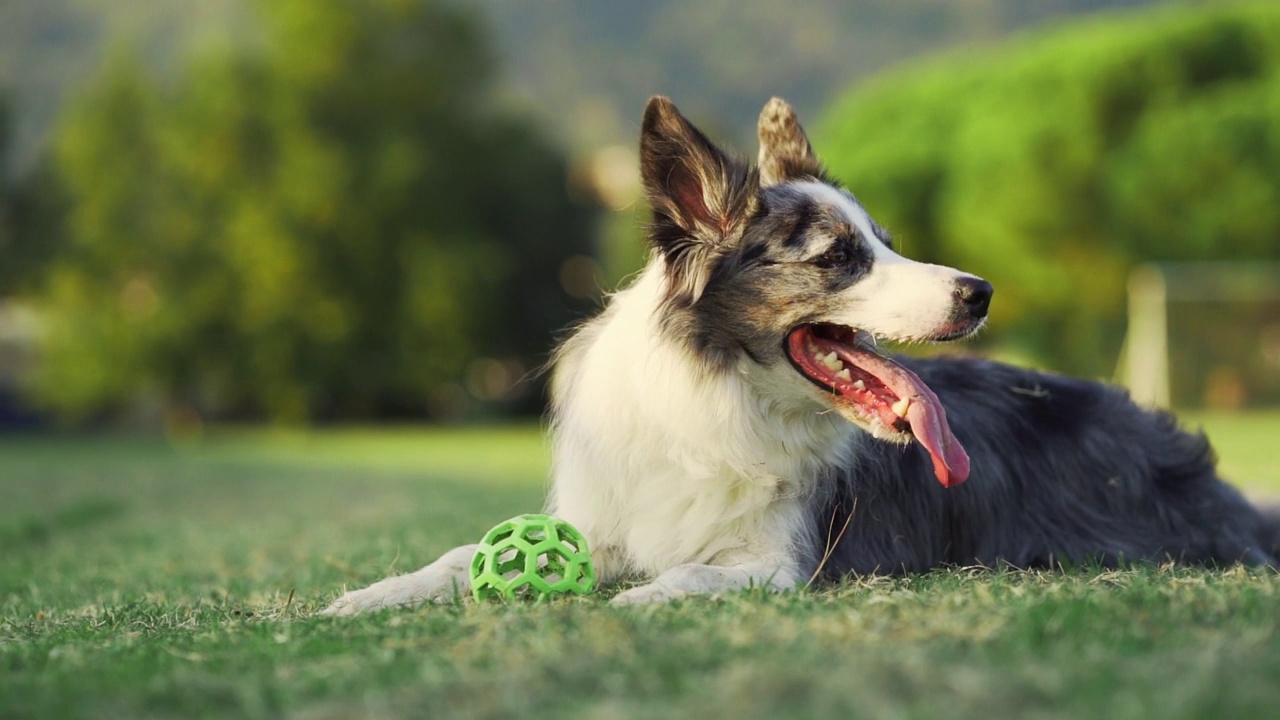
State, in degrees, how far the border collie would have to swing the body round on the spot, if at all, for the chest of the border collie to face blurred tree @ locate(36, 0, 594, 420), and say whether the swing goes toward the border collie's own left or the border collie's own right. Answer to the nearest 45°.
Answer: approximately 90° to the border collie's own right

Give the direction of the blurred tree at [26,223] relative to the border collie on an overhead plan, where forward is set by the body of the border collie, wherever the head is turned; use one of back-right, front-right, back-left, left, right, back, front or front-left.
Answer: right

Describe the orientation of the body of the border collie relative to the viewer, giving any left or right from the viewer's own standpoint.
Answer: facing the viewer and to the left of the viewer

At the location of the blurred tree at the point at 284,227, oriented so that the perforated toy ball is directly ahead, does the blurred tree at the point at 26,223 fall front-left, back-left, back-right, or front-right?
back-right

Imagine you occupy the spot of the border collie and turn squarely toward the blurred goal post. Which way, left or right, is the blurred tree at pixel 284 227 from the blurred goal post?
left

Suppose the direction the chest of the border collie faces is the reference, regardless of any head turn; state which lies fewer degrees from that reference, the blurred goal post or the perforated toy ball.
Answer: the perforated toy ball

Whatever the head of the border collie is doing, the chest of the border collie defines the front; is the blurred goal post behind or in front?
behind
